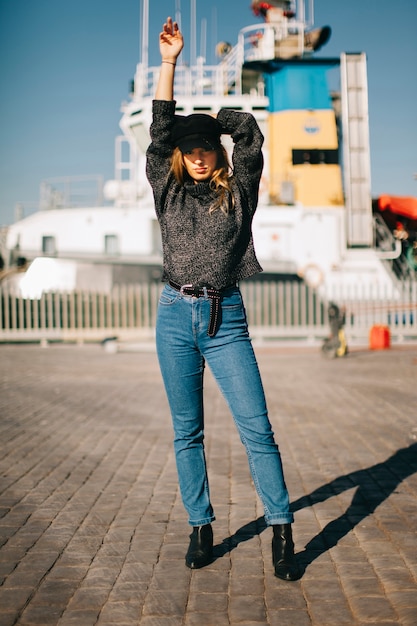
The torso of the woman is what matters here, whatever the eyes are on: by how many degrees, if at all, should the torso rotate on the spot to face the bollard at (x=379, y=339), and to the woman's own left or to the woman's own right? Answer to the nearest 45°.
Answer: approximately 180°

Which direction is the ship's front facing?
to the viewer's left

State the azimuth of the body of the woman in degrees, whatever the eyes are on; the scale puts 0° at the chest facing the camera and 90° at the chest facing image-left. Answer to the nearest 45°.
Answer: approximately 0°

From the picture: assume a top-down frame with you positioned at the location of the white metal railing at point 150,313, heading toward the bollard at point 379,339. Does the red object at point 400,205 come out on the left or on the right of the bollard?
left

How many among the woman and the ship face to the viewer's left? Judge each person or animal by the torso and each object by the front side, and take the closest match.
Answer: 1

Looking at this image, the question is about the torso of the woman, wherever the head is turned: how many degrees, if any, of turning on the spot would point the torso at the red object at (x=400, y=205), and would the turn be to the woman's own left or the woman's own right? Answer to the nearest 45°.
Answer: approximately 180°

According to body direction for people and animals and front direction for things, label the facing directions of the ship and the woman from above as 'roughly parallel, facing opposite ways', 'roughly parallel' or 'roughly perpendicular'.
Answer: roughly perpendicular

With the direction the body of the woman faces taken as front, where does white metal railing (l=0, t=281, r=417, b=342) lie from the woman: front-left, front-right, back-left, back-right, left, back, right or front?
back
